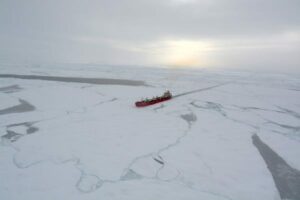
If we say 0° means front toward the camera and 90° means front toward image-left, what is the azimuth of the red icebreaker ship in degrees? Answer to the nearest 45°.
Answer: approximately 45°
